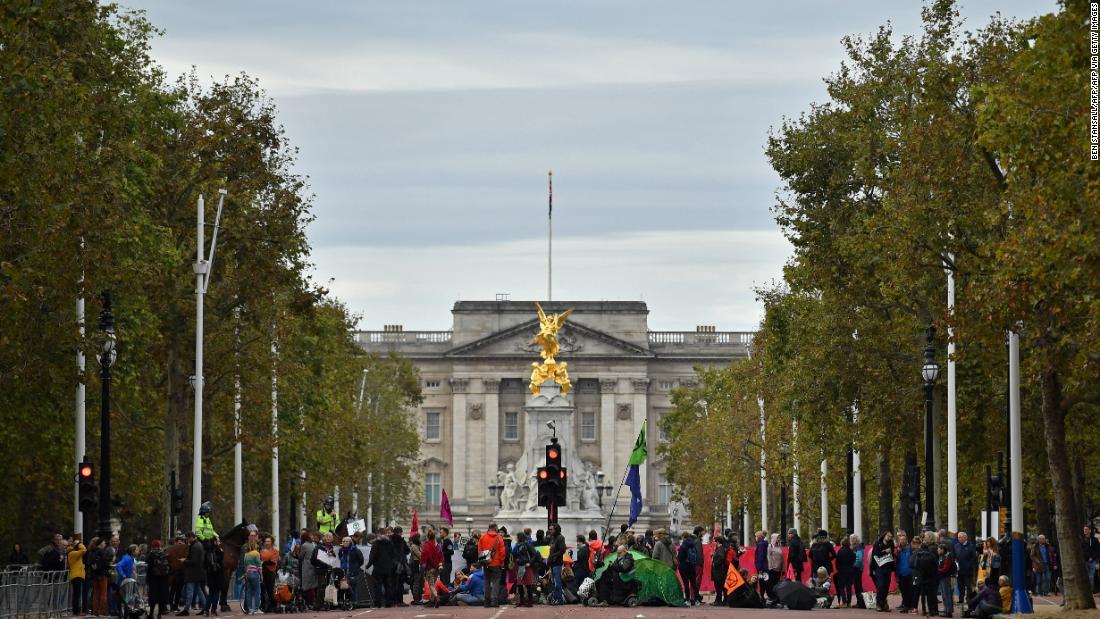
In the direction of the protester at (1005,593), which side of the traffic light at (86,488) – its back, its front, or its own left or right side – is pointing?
left

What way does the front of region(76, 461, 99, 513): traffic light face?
toward the camera

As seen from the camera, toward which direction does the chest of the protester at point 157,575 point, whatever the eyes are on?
away from the camera

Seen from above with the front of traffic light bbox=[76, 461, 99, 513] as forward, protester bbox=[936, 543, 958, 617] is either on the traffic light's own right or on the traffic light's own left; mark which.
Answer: on the traffic light's own left

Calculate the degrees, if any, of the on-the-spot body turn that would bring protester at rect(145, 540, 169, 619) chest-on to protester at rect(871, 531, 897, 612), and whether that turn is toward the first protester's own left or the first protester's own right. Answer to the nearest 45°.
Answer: approximately 90° to the first protester's own right
